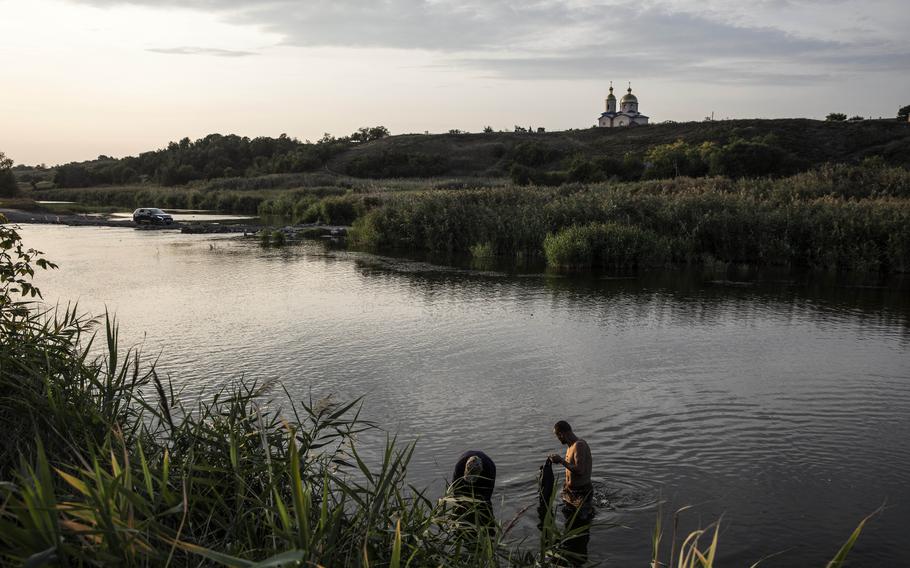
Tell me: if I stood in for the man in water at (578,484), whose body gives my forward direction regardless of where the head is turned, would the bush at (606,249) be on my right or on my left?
on my right

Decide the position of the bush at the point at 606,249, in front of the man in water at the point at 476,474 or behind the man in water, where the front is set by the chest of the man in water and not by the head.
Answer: behind

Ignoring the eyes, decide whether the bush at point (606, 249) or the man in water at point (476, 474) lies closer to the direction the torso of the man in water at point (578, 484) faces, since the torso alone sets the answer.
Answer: the man in water

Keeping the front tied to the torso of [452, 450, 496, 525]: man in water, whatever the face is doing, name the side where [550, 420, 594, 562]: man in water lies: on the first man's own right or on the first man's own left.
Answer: on the first man's own left

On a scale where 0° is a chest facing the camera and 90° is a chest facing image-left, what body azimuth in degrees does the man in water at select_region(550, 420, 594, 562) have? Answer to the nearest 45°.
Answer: approximately 90°

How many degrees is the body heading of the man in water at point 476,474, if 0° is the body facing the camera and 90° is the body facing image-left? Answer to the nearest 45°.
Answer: approximately 0°

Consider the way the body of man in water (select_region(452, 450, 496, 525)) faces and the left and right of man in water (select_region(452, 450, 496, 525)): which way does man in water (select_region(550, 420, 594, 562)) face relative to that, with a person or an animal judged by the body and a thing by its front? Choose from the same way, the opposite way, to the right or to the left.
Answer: to the right

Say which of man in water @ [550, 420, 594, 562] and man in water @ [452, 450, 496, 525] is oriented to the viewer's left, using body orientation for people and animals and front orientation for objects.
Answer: man in water @ [550, 420, 594, 562]
